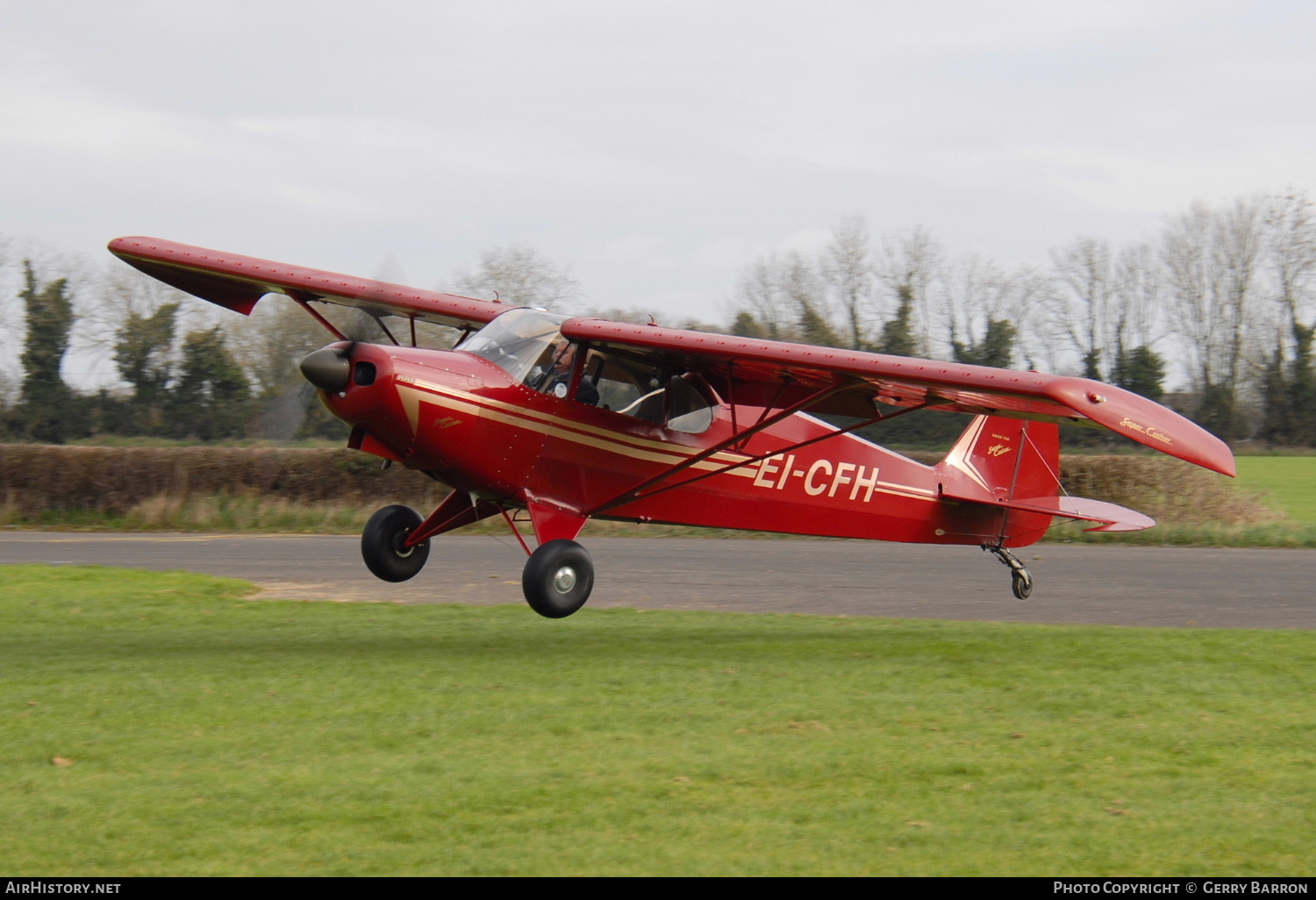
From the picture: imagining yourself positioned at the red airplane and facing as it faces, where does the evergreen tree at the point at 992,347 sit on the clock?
The evergreen tree is roughly at 5 o'clock from the red airplane.

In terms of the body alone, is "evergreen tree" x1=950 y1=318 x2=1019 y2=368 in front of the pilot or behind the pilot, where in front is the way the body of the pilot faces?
behind

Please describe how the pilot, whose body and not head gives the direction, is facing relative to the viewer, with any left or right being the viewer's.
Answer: facing the viewer and to the left of the viewer

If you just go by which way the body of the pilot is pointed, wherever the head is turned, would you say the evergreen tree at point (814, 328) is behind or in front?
behind

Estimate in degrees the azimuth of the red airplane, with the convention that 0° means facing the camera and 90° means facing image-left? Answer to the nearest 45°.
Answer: approximately 45°
